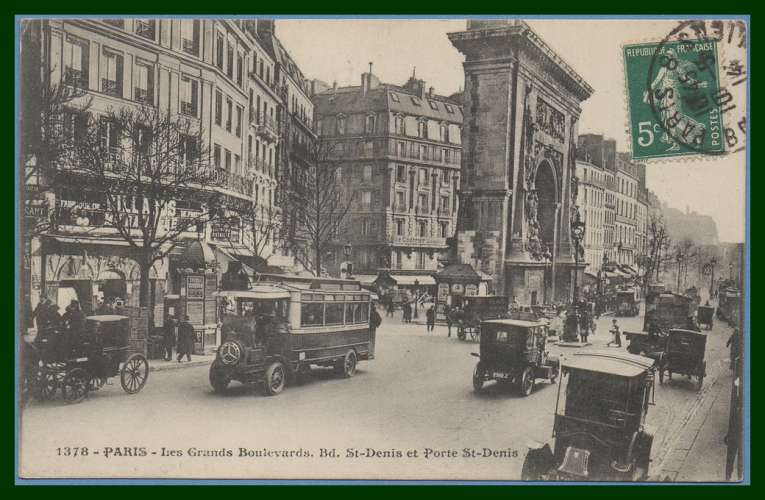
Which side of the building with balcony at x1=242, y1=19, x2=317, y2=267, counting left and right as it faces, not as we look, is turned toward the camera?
right

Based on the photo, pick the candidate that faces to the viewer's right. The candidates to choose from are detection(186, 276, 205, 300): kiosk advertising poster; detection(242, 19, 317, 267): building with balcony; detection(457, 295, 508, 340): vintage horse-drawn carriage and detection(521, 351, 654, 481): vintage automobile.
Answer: the building with balcony

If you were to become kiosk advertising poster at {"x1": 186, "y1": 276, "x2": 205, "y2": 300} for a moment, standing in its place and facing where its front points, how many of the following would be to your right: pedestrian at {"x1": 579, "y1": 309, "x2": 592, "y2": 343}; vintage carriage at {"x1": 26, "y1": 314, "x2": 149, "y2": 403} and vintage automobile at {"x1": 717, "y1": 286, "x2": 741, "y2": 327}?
1

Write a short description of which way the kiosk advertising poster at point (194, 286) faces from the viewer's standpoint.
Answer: facing the viewer

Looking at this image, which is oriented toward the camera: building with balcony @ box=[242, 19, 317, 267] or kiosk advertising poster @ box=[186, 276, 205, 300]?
the kiosk advertising poster

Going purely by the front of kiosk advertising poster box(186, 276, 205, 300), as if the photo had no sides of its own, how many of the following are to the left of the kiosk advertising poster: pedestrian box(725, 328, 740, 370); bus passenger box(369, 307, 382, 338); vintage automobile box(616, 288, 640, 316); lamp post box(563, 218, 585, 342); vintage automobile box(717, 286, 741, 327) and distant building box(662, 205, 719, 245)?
6

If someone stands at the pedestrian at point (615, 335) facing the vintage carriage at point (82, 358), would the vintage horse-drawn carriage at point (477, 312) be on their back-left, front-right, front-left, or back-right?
front-right

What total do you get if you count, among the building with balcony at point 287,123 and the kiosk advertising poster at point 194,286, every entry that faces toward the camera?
1

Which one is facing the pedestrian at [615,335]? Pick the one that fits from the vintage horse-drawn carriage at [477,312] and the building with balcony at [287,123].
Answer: the building with balcony
